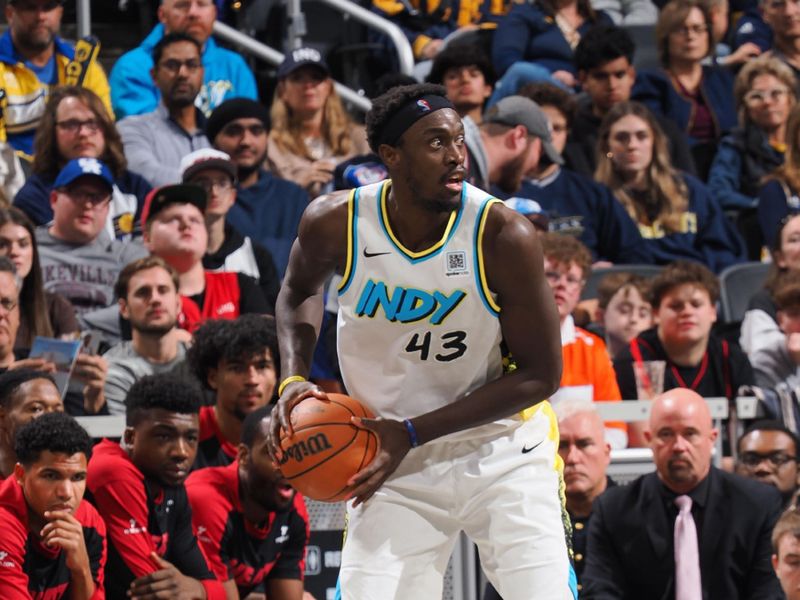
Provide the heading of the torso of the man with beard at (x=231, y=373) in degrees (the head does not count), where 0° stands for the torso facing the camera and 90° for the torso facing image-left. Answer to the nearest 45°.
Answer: approximately 315°

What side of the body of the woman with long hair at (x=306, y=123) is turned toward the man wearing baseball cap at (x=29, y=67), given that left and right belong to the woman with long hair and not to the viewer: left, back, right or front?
right

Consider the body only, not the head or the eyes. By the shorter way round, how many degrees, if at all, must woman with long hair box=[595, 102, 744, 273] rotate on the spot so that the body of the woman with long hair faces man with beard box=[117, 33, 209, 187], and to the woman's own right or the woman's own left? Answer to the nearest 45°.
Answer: approximately 90° to the woman's own right

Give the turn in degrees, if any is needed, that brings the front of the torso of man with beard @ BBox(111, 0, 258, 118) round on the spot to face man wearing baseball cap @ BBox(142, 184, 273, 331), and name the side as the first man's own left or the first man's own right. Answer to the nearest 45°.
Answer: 0° — they already face them

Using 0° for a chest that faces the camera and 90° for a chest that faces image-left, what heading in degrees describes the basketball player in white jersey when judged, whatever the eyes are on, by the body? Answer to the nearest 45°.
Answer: approximately 0°

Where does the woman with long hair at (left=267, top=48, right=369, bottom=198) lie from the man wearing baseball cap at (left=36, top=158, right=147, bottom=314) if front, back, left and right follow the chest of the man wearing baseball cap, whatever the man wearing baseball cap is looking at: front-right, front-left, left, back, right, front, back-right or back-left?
back-left

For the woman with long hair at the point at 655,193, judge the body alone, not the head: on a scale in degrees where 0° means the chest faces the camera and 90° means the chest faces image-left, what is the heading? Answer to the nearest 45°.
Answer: approximately 0°

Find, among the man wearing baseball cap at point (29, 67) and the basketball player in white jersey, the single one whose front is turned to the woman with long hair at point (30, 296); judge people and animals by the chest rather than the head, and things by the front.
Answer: the man wearing baseball cap

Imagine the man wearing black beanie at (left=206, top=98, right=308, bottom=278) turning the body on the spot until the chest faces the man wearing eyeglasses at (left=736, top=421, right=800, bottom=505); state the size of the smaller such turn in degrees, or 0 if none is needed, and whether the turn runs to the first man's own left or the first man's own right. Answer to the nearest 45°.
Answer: approximately 45° to the first man's own left

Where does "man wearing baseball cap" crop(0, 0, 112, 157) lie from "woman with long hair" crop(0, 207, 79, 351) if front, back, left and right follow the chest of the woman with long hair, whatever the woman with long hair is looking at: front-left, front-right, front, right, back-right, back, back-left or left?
back

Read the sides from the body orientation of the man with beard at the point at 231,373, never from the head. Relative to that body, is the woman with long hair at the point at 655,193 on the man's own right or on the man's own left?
on the man's own left

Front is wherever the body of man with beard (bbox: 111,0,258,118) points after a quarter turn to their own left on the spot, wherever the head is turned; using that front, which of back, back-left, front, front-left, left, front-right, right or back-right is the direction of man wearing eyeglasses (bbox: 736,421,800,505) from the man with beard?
front-right

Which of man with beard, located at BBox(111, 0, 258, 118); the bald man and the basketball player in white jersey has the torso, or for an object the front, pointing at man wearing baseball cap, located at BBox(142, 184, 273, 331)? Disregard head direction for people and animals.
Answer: the man with beard

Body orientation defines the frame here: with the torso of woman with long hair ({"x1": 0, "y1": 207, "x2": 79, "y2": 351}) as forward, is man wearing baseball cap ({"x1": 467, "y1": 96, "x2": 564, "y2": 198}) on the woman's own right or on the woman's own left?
on the woman's own left
